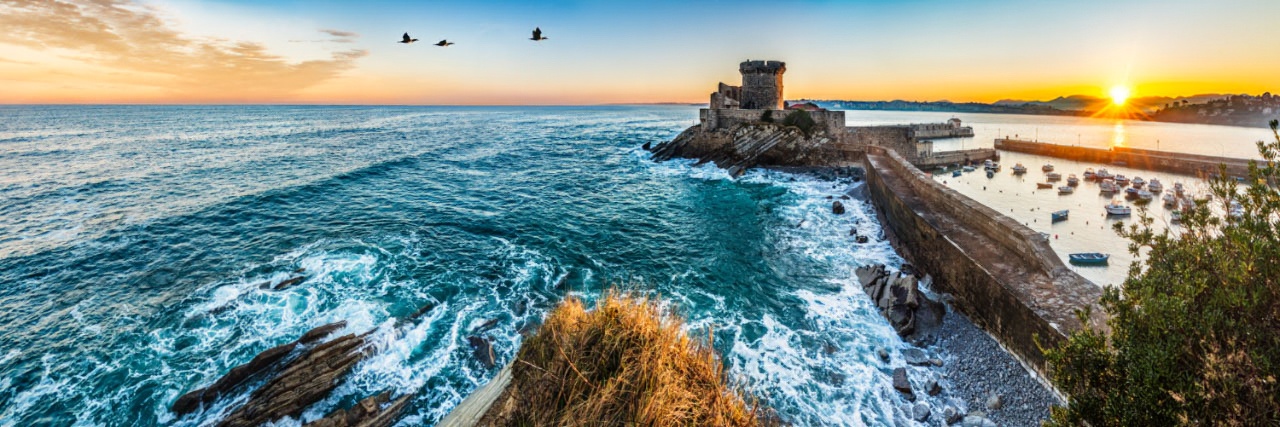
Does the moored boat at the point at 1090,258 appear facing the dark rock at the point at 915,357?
no

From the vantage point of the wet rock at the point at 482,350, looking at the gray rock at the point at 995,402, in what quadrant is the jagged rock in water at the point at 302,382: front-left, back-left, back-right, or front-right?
back-right

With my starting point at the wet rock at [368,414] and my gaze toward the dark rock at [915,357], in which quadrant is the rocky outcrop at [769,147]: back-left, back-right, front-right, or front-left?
front-left

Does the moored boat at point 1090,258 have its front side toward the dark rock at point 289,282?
no

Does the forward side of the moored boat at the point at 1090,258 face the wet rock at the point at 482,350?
no
